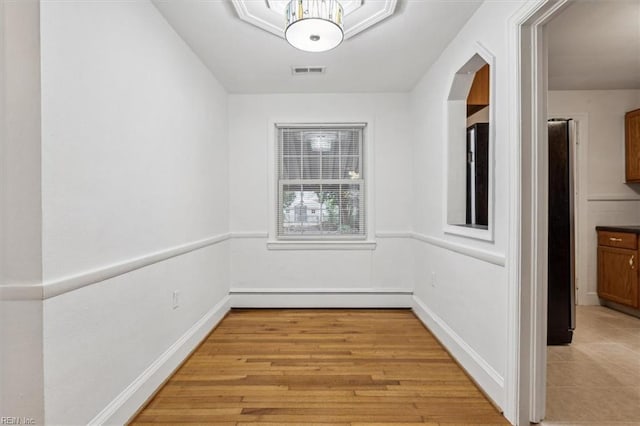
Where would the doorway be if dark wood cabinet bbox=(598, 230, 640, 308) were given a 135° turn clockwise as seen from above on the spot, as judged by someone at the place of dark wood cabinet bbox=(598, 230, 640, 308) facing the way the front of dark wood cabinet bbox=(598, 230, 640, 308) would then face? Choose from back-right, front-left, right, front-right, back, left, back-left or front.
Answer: back

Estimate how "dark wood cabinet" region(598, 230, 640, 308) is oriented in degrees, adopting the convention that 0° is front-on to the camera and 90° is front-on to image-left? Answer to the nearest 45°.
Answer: approximately 45°

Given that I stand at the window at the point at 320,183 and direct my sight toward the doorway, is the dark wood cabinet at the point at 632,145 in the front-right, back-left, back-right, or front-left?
front-left
